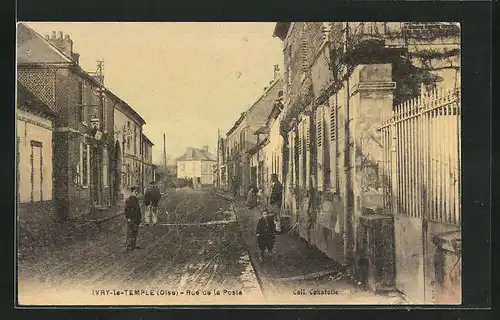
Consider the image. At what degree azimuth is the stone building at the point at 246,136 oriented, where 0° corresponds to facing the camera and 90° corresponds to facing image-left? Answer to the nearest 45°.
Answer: approximately 90°

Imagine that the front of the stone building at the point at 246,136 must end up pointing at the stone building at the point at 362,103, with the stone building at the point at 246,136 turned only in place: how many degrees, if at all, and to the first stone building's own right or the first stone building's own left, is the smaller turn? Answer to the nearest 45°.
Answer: approximately 135° to the first stone building's own left
